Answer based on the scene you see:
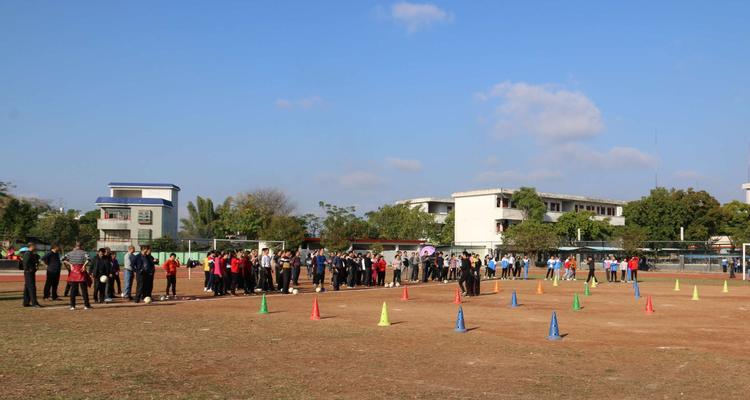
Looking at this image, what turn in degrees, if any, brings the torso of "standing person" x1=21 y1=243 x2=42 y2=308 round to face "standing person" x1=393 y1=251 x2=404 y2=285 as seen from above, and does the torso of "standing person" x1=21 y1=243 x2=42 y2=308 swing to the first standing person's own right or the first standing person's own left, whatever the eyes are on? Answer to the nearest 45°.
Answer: approximately 45° to the first standing person's own left

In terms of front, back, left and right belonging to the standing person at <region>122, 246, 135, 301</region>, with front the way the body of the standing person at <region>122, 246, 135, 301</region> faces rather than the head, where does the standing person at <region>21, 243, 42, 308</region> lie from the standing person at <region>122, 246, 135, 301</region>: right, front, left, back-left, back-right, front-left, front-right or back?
back-right

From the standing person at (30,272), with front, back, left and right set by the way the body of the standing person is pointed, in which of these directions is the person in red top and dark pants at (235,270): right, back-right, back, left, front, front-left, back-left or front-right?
front-left

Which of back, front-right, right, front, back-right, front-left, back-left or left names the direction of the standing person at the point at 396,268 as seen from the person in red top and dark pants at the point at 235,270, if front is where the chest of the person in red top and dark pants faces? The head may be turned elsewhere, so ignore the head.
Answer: left

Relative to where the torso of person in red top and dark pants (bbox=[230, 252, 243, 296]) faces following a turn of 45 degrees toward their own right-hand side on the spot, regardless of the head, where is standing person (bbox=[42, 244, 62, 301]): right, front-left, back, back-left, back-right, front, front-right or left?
front-right

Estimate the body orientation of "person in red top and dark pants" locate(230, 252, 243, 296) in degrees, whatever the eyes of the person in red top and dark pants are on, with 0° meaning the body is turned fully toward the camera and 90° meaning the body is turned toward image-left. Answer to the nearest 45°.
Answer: approximately 315°

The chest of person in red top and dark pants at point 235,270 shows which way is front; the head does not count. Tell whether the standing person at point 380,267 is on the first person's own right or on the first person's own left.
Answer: on the first person's own left

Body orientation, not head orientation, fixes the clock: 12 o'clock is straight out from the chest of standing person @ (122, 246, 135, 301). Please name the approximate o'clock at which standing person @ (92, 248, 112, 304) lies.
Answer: standing person @ (92, 248, 112, 304) is roughly at 4 o'clock from standing person @ (122, 246, 135, 301).

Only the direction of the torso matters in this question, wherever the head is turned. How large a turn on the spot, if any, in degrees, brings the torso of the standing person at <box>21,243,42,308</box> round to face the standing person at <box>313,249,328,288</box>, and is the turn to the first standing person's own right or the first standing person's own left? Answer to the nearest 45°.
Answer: approximately 45° to the first standing person's own left

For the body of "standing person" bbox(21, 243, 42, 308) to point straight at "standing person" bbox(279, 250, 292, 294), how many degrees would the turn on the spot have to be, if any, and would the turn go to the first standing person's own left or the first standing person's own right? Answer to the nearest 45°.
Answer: approximately 45° to the first standing person's own left

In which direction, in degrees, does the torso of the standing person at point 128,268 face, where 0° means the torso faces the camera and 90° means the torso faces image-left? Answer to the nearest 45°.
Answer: approximately 270°

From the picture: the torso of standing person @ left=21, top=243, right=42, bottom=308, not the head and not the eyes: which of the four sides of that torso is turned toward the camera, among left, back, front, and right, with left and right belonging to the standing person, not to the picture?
right

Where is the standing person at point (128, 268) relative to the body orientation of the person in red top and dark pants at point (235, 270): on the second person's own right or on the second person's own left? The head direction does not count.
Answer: on the second person's own right
